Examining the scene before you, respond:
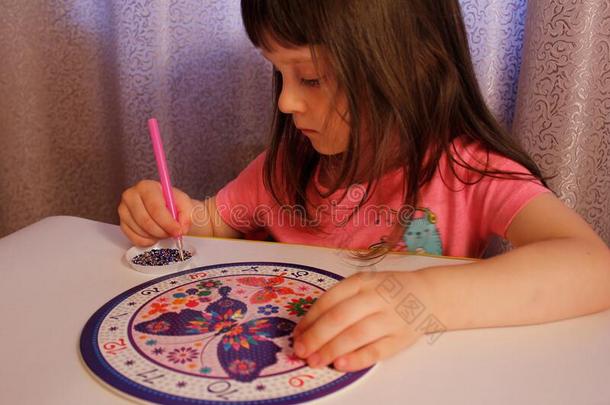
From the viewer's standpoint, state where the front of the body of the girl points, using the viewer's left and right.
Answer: facing the viewer and to the left of the viewer
